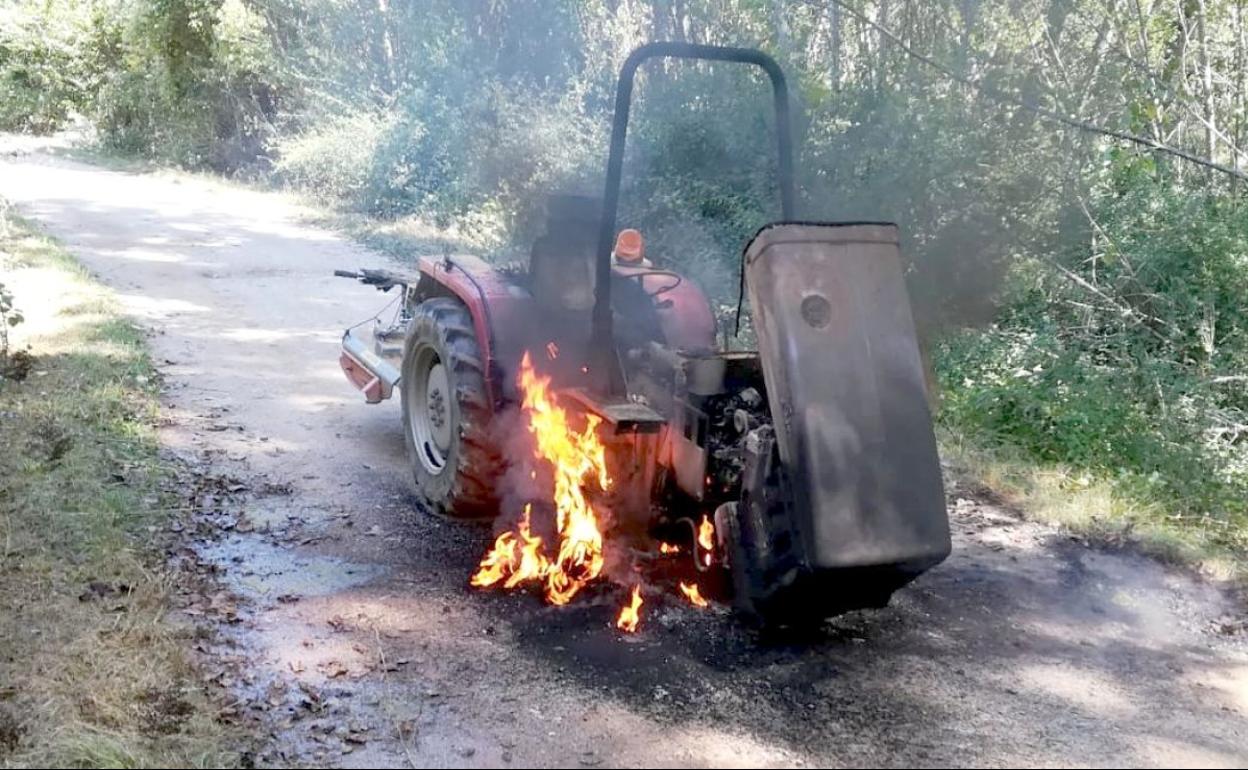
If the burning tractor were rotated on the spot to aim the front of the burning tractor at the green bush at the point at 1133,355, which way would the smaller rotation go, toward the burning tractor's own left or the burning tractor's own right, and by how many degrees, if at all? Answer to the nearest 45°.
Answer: approximately 90° to the burning tractor's own left

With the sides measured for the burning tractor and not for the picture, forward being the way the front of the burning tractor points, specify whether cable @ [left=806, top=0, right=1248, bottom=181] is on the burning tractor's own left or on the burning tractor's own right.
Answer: on the burning tractor's own left

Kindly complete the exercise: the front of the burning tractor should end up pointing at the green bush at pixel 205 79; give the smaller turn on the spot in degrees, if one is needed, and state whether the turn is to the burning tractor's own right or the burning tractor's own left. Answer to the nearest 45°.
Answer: approximately 180°

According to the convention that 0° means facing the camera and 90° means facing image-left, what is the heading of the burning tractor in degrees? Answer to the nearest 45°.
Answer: approximately 315°
